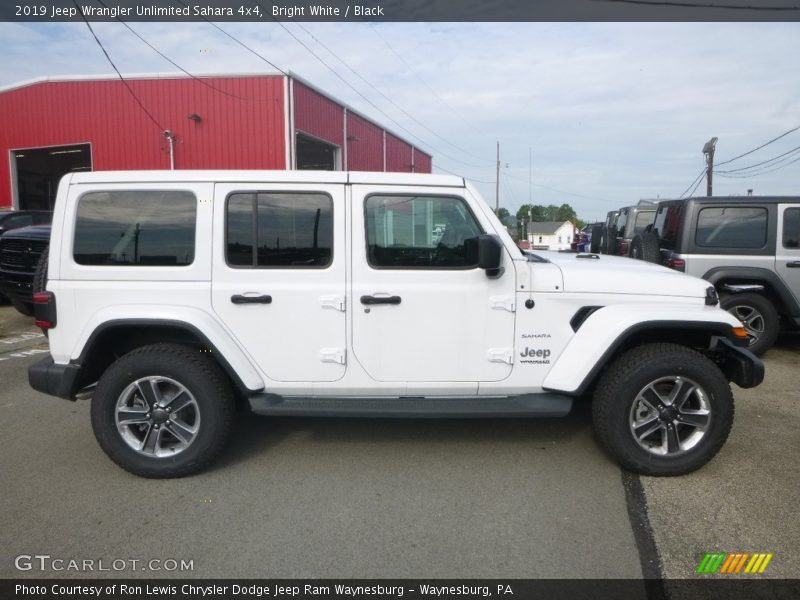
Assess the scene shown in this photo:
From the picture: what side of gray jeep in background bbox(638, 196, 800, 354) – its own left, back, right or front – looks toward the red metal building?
back

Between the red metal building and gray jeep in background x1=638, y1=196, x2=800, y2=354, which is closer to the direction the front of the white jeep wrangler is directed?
the gray jeep in background

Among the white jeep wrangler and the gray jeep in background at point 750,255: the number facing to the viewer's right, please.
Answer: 2

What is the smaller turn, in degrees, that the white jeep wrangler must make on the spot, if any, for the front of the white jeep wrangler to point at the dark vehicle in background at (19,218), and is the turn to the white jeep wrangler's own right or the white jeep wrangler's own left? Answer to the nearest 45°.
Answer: approximately 135° to the white jeep wrangler's own left

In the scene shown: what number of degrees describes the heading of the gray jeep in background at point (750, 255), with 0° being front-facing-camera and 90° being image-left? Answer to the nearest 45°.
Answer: approximately 270°

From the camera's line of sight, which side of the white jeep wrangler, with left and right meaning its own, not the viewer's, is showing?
right

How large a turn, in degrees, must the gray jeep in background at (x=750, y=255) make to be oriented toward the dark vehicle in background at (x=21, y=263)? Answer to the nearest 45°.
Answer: approximately 180°

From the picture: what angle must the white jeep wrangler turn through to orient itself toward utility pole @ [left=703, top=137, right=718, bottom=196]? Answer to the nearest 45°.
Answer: approximately 45° to its left

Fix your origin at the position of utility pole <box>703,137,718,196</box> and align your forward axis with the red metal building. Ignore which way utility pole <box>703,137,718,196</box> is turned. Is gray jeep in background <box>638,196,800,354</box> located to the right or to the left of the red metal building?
left

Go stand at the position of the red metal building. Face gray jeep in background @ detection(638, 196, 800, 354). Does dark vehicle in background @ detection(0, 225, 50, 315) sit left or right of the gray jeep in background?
right
